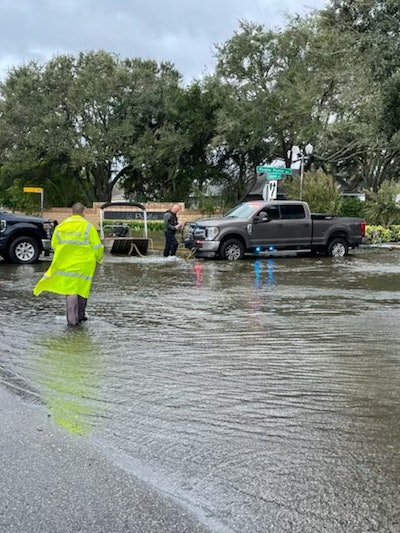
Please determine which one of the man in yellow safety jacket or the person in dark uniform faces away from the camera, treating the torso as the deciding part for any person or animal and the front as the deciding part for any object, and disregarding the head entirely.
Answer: the man in yellow safety jacket

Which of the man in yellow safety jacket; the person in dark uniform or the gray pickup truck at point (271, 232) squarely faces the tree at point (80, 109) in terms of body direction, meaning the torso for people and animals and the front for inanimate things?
the man in yellow safety jacket

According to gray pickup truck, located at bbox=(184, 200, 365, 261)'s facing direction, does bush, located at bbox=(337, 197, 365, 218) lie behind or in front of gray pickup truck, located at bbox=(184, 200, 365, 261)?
behind

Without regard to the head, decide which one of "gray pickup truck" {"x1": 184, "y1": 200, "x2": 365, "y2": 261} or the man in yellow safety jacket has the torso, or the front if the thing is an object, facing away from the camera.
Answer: the man in yellow safety jacket

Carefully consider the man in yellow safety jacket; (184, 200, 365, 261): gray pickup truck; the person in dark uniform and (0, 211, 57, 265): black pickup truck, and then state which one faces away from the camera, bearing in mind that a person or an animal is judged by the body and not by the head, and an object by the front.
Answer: the man in yellow safety jacket

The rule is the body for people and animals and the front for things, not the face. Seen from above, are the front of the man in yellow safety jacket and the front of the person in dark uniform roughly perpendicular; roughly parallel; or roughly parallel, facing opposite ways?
roughly perpendicular
